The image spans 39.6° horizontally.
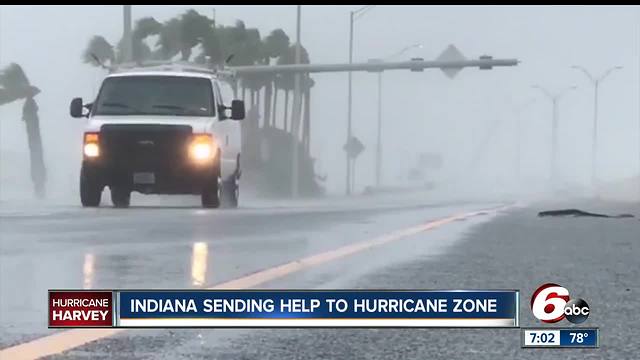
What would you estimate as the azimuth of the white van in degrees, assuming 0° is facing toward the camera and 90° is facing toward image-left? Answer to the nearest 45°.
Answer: approximately 0°

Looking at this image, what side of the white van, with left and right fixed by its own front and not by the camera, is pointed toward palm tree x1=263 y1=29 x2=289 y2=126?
back

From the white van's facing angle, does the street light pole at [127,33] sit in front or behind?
behind
